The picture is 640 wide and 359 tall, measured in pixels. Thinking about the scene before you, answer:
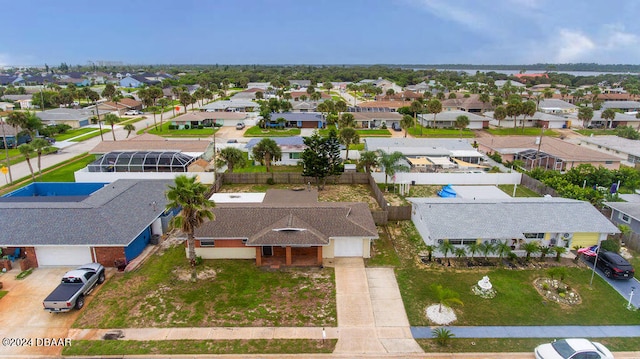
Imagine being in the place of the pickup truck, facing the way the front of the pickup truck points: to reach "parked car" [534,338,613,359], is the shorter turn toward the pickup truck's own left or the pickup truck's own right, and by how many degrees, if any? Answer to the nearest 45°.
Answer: approximately 90° to the pickup truck's own right

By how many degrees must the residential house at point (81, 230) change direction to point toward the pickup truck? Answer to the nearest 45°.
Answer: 0° — it already faces it

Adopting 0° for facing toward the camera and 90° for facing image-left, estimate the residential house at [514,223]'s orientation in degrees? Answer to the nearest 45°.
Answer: approximately 0°

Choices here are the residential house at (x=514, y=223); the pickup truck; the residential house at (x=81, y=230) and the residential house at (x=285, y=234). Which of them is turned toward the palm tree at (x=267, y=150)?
the pickup truck

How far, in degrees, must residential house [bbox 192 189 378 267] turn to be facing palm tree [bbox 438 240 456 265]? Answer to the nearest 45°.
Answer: approximately 90° to its left

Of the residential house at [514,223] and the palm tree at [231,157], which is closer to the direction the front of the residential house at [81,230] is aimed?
the residential house

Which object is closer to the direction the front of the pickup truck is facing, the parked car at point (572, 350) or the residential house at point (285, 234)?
the residential house

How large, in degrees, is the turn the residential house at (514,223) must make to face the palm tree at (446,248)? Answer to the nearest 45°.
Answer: approximately 45° to its right
